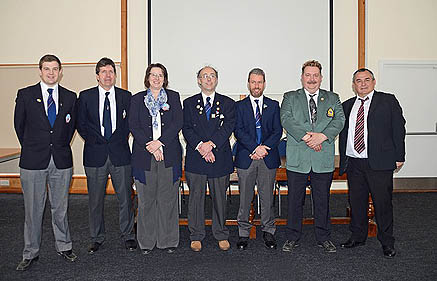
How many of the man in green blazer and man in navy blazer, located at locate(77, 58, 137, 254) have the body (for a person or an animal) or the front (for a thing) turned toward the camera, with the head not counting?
2

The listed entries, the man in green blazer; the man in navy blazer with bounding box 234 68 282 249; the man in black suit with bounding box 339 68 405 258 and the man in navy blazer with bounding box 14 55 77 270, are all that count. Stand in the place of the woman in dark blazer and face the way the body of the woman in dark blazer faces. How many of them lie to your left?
3

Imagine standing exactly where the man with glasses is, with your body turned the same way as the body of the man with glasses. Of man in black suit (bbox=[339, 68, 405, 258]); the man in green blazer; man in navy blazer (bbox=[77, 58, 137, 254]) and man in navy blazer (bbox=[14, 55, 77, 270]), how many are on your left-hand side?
2

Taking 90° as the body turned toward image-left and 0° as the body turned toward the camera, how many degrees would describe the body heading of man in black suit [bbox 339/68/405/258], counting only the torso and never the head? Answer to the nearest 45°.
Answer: approximately 45°

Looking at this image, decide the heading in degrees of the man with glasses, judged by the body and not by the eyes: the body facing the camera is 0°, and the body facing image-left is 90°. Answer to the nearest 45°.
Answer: approximately 0°

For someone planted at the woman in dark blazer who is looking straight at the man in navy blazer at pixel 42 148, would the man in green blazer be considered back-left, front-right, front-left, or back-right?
back-left

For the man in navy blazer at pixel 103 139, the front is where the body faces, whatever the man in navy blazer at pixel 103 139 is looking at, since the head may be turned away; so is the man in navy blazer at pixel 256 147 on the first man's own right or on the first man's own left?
on the first man's own left
